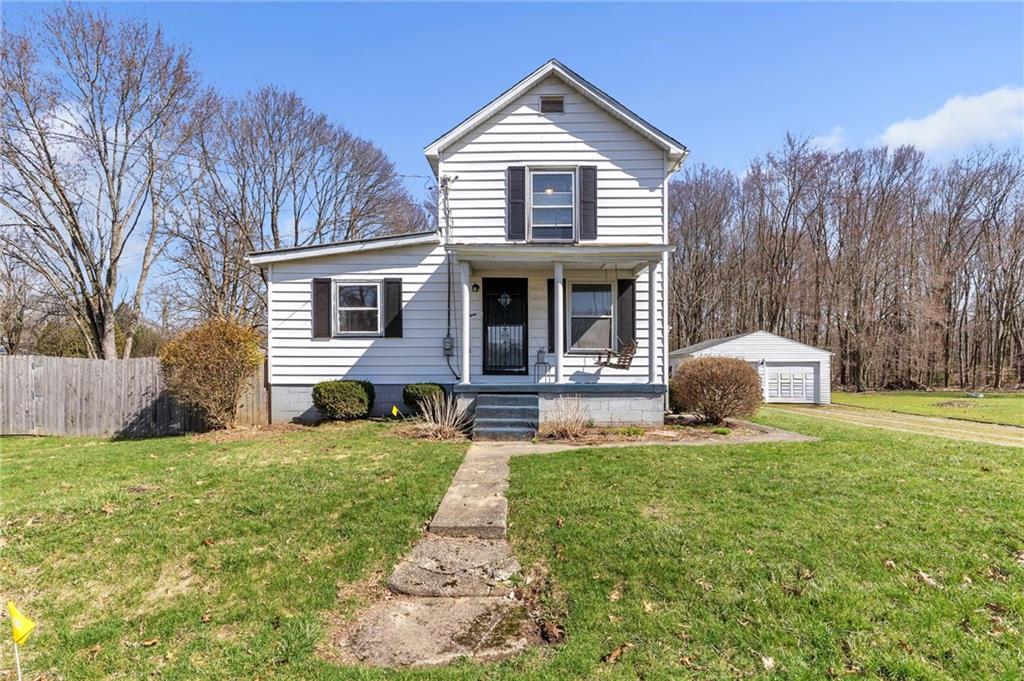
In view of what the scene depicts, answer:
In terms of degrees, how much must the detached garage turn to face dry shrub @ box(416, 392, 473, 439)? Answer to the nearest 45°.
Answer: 0° — it already faces it

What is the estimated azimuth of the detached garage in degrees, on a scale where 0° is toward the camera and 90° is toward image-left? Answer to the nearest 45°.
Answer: approximately 0°

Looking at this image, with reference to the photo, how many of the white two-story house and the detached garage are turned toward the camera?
2

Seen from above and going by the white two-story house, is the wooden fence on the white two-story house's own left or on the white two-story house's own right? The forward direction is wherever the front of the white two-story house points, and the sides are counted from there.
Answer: on the white two-story house's own right

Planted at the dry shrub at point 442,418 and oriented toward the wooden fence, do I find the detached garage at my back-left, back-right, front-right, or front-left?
back-right

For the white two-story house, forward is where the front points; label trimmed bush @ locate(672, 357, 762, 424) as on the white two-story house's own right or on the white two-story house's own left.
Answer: on the white two-story house's own left
